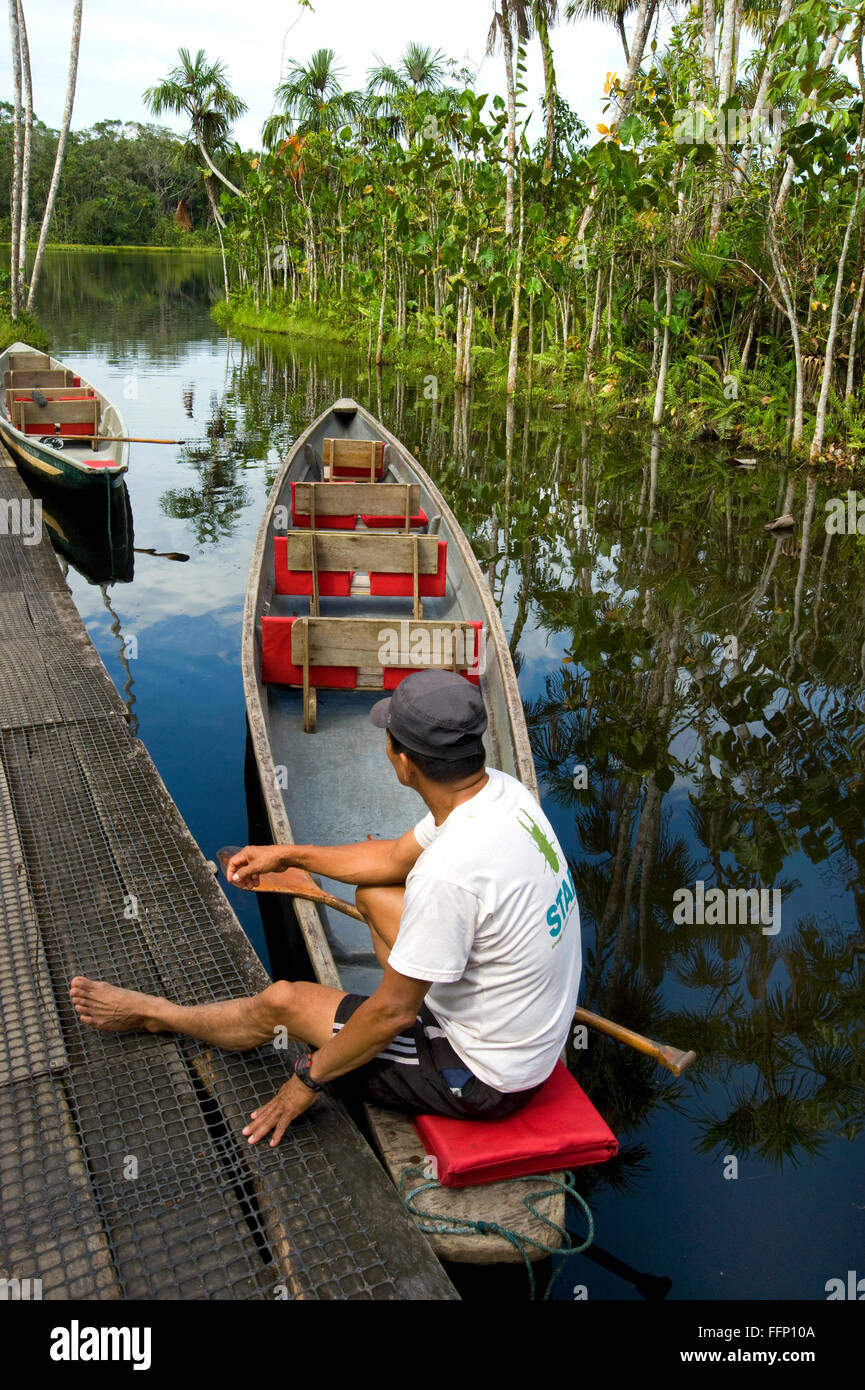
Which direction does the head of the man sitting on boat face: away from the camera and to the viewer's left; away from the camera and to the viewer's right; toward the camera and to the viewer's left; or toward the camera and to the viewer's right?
away from the camera and to the viewer's left

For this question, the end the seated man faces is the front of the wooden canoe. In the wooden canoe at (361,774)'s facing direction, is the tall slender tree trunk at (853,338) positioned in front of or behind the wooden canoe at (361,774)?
in front

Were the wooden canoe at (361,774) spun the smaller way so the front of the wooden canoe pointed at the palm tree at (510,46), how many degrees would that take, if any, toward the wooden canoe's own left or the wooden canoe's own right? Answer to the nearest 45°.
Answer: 0° — it already faces it

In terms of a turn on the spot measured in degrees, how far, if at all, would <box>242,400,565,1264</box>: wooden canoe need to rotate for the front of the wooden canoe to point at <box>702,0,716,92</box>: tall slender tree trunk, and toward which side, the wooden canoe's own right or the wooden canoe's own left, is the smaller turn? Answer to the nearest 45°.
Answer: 0° — it already faces it

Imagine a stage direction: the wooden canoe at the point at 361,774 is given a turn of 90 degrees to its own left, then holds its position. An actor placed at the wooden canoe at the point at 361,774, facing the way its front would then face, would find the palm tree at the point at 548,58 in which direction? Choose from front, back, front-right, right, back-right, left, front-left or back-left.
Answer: right

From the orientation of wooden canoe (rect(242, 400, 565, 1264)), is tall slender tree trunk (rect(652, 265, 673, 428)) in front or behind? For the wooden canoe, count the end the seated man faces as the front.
in front

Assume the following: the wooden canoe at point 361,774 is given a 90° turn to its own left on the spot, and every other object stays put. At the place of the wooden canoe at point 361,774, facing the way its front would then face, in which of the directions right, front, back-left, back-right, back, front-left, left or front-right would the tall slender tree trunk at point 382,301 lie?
right

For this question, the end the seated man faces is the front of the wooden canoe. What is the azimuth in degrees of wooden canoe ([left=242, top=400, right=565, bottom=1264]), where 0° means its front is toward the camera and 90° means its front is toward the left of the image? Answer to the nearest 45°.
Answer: approximately 180°
